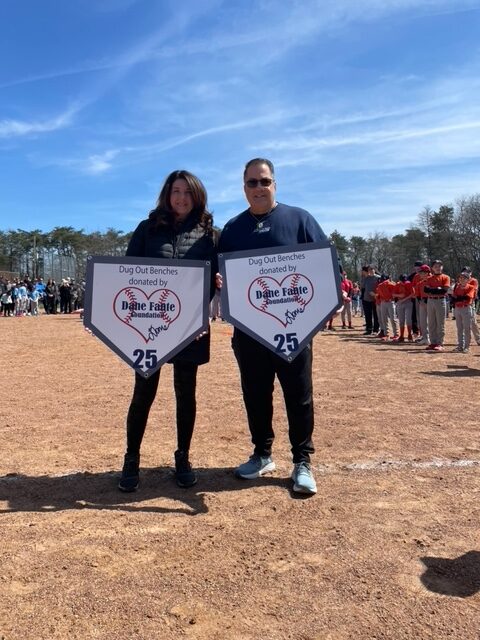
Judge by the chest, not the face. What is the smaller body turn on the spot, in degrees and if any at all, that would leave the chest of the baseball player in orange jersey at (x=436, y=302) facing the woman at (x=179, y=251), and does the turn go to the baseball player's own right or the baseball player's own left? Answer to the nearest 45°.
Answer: approximately 45° to the baseball player's own left

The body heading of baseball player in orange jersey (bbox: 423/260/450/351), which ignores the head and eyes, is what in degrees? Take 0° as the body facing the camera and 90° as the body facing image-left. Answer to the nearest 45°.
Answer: approximately 45°

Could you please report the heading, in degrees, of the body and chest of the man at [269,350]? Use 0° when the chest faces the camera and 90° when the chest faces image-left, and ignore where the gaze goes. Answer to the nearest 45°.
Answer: approximately 0°

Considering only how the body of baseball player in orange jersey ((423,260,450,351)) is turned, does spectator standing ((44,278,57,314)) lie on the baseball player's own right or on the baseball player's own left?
on the baseball player's own right

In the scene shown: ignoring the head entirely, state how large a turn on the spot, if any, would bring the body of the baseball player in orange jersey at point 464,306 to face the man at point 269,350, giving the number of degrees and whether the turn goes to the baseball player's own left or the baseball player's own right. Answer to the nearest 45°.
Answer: approximately 45° to the baseball player's own left

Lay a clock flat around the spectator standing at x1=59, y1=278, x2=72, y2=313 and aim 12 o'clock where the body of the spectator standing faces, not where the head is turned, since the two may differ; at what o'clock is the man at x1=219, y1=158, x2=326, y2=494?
The man is roughly at 12 o'clock from the spectator standing.
